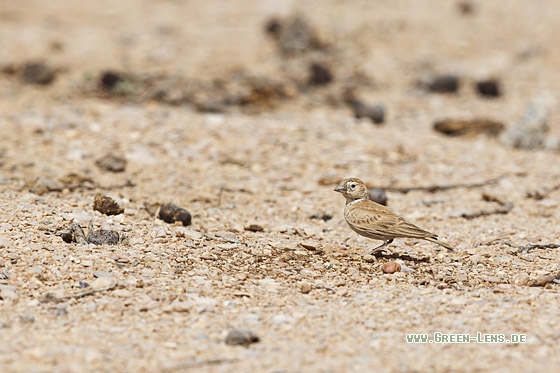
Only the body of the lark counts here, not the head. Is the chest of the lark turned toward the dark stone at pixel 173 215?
yes

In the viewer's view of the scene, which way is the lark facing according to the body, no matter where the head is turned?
to the viewer's left

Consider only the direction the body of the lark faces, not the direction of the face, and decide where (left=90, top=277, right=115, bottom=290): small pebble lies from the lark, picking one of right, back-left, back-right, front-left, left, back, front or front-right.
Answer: front-left

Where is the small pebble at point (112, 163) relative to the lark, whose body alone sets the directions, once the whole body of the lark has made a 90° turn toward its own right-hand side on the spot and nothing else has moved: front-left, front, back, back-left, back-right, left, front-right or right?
front-left

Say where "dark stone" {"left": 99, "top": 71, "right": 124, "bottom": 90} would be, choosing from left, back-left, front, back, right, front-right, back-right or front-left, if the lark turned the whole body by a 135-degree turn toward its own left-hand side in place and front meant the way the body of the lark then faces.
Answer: back

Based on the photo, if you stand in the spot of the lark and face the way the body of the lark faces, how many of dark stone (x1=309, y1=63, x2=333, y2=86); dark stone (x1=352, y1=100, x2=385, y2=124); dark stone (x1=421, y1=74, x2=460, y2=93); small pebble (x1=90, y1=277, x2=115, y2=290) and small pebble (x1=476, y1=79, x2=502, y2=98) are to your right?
4

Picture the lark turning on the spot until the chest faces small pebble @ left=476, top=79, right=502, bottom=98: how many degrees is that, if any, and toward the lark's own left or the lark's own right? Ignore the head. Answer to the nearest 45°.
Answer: approximately 90° to the lark's own right

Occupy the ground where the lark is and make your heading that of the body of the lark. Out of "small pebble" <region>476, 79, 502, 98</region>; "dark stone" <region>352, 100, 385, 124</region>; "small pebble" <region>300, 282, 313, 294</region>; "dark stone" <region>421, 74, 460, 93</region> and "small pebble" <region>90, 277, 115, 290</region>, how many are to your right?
3

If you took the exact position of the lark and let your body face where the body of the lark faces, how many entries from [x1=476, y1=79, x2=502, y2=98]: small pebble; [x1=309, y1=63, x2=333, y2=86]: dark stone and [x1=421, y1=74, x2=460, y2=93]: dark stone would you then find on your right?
3

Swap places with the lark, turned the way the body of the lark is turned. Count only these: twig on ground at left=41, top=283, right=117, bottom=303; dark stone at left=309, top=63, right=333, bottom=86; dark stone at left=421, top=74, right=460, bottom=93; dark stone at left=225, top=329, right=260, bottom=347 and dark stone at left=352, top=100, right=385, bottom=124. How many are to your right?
3

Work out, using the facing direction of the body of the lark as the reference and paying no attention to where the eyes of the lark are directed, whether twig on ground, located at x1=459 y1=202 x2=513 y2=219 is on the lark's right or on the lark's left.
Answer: on the lark's right

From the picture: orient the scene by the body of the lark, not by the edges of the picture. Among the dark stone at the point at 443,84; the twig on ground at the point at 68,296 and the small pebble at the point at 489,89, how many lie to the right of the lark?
2

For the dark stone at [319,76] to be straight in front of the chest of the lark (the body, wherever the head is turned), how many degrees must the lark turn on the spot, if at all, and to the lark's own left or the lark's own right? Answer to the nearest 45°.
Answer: approximately 90° to the lark's own right

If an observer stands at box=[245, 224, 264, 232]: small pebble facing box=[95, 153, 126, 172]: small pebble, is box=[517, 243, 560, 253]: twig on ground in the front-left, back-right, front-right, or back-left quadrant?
back-right

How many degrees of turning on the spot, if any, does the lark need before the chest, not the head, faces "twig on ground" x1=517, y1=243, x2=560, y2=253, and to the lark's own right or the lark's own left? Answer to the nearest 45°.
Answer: approximately 180°

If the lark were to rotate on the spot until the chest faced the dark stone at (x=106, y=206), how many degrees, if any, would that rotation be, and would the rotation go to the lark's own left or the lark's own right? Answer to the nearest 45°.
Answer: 0° — it already faces it

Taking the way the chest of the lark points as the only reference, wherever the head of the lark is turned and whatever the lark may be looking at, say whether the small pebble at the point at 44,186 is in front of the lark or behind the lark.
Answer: in front

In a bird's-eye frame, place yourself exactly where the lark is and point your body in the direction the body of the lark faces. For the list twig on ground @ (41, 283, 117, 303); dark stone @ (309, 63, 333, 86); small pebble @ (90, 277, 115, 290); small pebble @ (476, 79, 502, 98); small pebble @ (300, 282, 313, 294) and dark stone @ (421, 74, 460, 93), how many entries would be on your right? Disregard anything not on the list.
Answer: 3

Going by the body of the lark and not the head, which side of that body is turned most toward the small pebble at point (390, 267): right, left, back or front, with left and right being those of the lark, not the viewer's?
left
